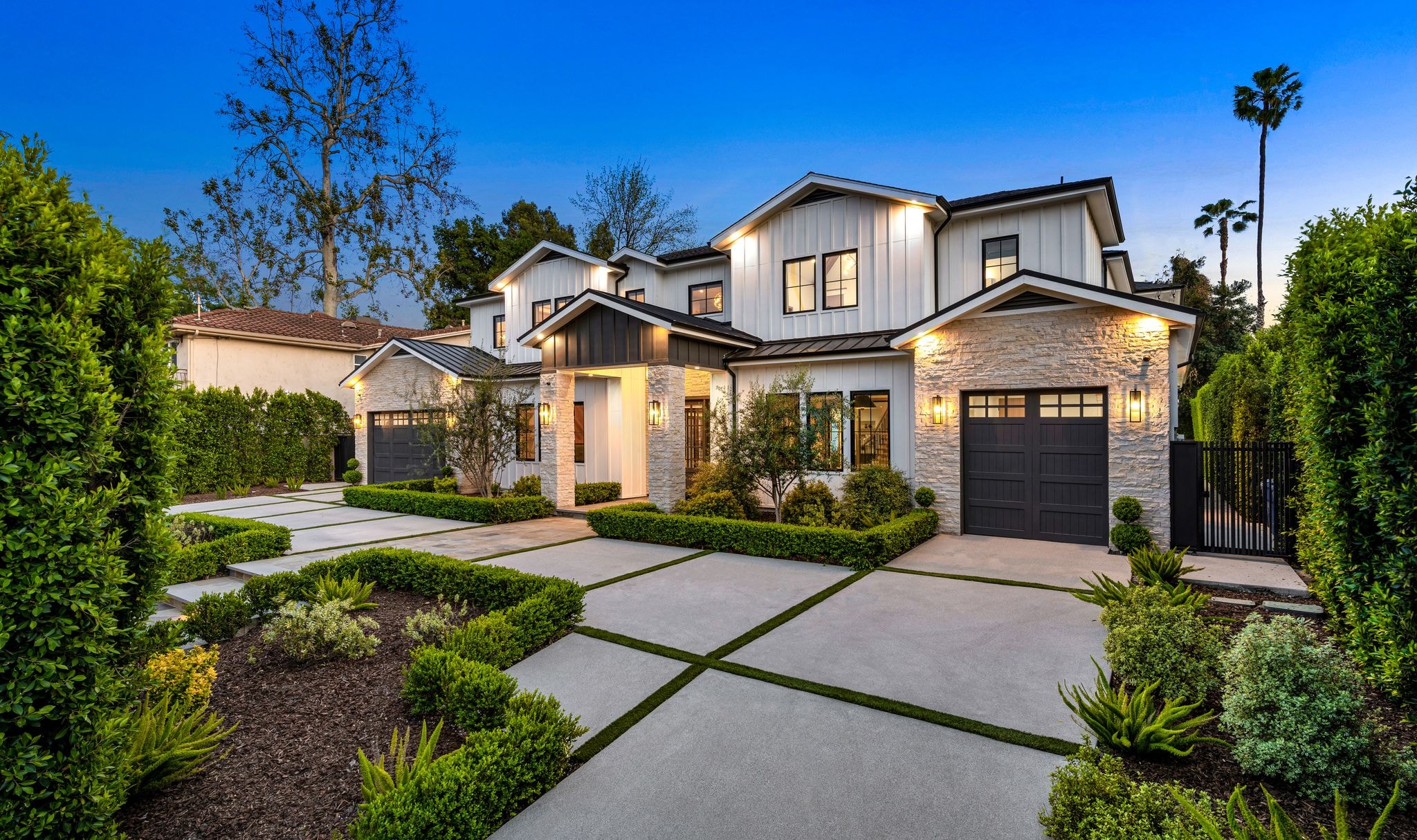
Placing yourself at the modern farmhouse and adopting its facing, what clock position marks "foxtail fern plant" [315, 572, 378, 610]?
The foxtail fern plant is roughly at 12 o'clock from the modern farmhouse.

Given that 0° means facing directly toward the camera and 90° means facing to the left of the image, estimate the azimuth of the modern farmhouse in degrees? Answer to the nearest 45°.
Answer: approximately 45°

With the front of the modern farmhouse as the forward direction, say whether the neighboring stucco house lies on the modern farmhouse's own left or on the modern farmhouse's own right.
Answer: on the modern farmhouse's own right

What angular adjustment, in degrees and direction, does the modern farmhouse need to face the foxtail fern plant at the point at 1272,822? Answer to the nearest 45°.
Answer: approximately 45° to its left

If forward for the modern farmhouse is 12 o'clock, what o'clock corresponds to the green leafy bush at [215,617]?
The green leafy bush is roughly at 12 o'clock from the modern farmhouse.

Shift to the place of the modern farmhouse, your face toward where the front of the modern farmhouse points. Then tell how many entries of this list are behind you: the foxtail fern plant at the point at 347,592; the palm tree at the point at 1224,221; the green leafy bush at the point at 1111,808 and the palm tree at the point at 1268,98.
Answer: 2

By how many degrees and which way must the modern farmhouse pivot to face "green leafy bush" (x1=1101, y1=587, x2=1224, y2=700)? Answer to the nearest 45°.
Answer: approximately 45° to its left

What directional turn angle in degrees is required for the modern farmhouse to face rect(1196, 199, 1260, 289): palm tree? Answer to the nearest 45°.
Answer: approximately 180°

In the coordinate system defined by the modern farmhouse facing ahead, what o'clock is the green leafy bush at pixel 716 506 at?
The green leafy bush is roughly at 1 o'clock from the modern farmhouse.

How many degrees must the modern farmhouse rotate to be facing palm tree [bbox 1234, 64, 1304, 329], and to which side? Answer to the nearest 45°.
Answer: approximately 180°

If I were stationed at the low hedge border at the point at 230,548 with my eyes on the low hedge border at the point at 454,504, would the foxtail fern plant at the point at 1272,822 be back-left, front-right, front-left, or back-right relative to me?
back-right
